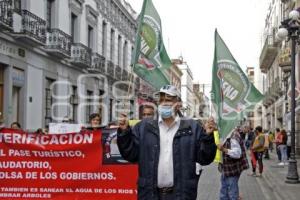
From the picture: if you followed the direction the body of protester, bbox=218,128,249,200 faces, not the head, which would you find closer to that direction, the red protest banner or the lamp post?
the red protest banner

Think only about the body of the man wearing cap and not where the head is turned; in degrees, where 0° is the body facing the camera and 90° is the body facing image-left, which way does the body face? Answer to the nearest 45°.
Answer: approximately 0°

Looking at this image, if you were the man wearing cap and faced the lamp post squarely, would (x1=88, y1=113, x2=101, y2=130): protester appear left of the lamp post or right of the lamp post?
left

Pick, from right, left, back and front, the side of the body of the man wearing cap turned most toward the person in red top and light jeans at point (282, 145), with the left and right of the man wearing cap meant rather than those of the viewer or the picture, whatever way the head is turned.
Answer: back

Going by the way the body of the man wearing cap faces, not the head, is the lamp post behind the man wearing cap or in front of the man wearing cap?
behind

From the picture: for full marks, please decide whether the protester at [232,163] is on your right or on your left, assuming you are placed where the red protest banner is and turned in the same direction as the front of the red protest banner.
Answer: on your left

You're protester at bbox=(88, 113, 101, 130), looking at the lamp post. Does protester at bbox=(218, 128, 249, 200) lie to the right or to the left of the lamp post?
right
